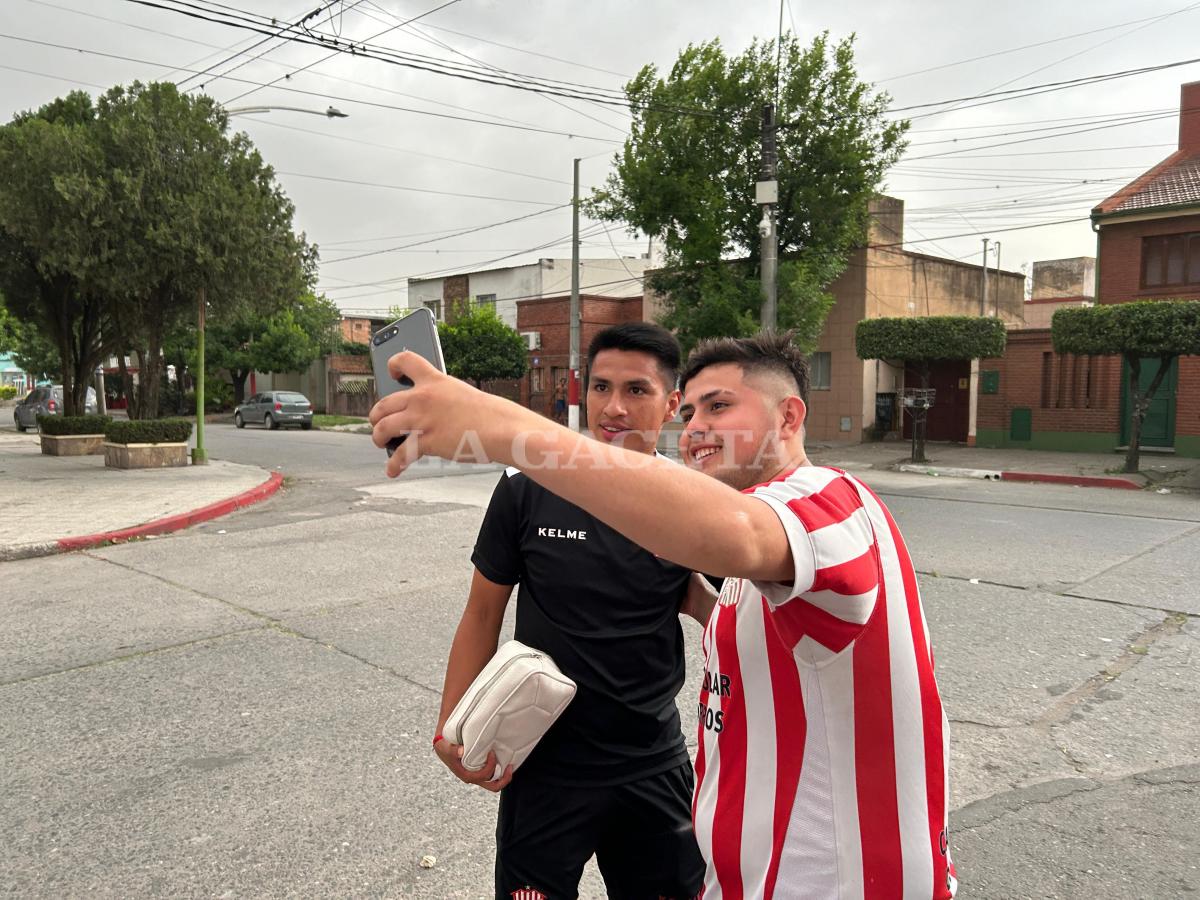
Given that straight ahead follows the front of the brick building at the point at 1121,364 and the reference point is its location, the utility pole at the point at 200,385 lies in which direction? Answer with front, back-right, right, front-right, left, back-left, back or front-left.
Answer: front-right

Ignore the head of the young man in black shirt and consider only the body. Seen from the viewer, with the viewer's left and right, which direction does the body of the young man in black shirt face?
facing the viewer

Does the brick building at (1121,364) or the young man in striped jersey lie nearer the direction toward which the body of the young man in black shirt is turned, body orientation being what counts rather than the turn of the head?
the young man in striped jersey

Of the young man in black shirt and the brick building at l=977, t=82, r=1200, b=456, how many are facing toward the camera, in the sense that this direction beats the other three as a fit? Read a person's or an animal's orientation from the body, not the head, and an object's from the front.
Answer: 2

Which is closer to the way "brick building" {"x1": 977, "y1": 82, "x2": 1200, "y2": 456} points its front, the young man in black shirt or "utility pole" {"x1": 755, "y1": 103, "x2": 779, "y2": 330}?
the young man in black shirt

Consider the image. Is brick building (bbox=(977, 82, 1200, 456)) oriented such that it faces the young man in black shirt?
yes

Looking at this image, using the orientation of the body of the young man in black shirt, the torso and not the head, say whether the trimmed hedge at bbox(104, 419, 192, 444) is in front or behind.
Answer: behind

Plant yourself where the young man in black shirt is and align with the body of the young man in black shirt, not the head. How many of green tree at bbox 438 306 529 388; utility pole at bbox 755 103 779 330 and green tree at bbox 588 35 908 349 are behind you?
3

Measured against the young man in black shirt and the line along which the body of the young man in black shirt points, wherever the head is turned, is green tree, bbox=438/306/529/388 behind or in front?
behind

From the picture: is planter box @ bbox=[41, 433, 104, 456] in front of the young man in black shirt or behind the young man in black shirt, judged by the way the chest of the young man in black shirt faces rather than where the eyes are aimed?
behind

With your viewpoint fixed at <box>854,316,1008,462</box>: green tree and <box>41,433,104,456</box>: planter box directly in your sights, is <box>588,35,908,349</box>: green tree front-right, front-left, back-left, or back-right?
front-right

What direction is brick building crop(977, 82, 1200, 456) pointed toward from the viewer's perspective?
toward the camera

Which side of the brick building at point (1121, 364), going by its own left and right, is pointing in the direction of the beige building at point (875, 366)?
right

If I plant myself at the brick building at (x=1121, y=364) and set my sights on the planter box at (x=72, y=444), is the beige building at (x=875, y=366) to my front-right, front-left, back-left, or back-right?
front-right

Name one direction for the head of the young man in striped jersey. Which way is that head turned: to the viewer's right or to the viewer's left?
to the viewer's left
